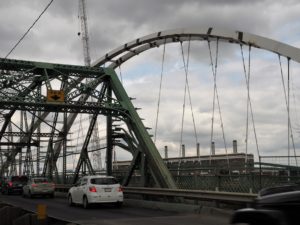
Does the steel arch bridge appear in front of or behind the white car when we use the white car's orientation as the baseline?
in front

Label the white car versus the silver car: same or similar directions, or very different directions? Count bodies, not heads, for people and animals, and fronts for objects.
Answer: same or similar directions

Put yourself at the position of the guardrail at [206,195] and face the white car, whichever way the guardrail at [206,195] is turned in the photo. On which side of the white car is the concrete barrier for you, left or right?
left

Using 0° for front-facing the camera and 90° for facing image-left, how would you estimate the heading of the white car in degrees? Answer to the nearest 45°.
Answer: approximately 135°

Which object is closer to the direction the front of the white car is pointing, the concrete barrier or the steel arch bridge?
the steel arch bridge

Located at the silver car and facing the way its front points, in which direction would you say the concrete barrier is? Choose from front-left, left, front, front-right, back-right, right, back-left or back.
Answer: back-left

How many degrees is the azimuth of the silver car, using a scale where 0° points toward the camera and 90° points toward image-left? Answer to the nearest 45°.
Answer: approximately 135°

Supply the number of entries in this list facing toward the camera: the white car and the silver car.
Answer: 0
